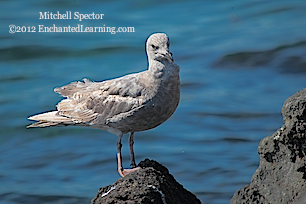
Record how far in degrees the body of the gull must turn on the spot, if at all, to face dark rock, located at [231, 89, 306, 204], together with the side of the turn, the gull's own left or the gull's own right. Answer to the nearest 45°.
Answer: approximately 45° to the gull's own right

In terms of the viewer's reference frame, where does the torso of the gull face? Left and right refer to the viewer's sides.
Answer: facing to the right of the viewer
